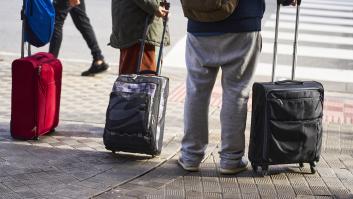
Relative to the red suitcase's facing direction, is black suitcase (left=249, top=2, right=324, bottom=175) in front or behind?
in front

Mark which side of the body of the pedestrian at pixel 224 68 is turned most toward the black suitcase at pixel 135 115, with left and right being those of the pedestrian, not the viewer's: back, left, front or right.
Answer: left

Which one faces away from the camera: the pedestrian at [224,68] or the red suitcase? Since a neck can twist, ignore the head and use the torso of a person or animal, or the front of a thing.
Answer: the pedestrian

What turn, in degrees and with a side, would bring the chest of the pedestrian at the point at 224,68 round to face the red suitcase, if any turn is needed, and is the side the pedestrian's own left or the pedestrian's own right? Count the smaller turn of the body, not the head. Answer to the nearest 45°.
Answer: approximately 90° to the pedestrian's own left

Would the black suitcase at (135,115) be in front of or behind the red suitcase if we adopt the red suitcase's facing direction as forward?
in front

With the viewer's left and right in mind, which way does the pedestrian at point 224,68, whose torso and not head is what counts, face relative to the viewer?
facing away from the viewer

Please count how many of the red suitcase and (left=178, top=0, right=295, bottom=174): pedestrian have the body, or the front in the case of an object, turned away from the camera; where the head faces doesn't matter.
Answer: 1

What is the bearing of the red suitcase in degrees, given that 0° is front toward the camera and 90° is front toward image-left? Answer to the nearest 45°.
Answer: approximately 315°
